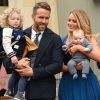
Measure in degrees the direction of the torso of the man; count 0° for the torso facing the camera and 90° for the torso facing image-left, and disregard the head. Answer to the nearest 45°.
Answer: approximately 45°

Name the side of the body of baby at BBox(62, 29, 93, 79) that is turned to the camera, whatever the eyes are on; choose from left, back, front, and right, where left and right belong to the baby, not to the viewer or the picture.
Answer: front

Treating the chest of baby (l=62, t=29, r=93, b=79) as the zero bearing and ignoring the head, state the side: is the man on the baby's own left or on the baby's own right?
on the baby's own right

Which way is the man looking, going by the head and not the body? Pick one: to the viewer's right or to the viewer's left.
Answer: to the viewer's right

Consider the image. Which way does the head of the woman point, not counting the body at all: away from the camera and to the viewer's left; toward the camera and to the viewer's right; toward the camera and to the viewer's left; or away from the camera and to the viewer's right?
toward the camera and to the viewer's left
